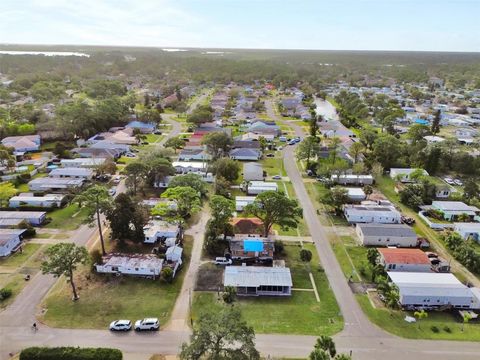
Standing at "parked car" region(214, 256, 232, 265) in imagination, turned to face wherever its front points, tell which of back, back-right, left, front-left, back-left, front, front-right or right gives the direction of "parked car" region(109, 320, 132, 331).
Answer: back-right

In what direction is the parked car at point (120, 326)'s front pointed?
to the viewer's left

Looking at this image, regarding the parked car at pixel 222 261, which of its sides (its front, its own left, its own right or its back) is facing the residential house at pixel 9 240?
back

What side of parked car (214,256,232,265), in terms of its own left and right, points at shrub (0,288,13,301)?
back

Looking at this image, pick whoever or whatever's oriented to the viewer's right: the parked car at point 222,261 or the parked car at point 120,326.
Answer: the parked car at point 222,261

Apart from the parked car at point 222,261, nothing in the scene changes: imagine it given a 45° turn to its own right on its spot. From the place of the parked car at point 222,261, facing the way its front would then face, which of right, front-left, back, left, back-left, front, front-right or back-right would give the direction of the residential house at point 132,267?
back-right

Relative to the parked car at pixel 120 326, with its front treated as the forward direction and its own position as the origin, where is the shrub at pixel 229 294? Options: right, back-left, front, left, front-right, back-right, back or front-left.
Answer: back

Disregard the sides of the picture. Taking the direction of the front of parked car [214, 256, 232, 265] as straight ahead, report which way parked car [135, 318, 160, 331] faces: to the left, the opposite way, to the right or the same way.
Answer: the opposite way

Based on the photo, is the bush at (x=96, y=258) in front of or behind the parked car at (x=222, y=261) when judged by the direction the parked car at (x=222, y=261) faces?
behind

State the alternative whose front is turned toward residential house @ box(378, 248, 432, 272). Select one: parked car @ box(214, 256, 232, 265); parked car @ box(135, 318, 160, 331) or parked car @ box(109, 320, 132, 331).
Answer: parked car @ box(214, 256, 232, 265)

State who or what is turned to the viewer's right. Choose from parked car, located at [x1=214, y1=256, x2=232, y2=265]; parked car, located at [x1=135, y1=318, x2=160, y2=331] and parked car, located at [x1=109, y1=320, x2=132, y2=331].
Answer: parked car, located at [x1=214, y1=256, x2=232, y2=265]

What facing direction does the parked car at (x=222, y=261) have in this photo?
to the viewer's right

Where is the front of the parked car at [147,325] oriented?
to the viewer's left
